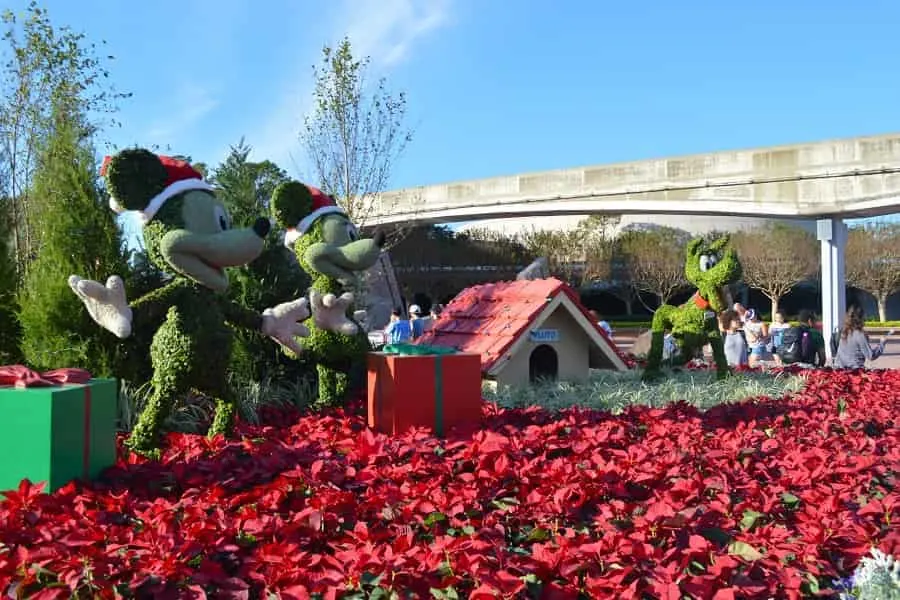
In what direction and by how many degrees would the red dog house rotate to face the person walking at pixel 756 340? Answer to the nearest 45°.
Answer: approximately 90° to its left

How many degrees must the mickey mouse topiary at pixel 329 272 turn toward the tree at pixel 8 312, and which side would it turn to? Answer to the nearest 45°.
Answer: approximately 180°

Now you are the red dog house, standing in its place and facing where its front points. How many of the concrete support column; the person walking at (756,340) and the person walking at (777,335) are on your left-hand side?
3

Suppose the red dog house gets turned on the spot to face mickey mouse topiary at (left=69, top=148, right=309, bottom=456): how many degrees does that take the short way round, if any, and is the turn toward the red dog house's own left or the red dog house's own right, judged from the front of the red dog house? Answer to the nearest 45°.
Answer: approximately 90° to the red dog house's own right

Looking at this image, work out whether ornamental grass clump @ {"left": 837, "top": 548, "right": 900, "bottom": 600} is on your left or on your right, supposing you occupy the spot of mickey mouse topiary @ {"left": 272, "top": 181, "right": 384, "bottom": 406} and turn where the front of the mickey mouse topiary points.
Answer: on your right

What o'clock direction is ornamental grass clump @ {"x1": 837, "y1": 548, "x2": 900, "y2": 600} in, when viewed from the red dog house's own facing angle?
The ornamental grass clump is roughly at 1 o'clock from the red dog house.

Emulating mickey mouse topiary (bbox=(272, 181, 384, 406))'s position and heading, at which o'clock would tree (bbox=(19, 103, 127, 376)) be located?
The tree is roughly at 6 o'clock from the mickey mouse topiary.

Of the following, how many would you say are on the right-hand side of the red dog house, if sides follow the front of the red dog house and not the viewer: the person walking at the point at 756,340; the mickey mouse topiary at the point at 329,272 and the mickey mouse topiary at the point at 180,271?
2

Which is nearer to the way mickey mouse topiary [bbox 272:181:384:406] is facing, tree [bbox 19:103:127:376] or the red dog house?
the red dog house

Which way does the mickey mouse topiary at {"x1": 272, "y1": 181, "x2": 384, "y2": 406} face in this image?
to the viewer's right

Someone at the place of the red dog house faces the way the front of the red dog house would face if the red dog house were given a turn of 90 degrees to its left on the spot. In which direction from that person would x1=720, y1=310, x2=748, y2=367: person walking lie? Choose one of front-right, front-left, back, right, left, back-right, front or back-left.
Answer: front

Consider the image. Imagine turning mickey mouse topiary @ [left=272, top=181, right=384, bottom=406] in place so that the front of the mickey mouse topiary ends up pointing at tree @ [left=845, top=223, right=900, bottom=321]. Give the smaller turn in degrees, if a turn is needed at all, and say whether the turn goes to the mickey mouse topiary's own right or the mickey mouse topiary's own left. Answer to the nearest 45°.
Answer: approximately 45° to the mickey mouse topiary's own left

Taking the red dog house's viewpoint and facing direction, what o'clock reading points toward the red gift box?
The red gift box is roughly at 2 o'clock from the red dog house.

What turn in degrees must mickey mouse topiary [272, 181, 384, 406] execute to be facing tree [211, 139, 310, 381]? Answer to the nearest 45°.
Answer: approximately 135° to its left

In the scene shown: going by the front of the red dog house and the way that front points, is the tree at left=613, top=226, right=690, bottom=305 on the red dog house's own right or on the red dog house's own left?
on the red dog house's own left

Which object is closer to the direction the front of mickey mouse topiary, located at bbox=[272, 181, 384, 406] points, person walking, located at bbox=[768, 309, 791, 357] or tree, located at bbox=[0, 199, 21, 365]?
the person walking
